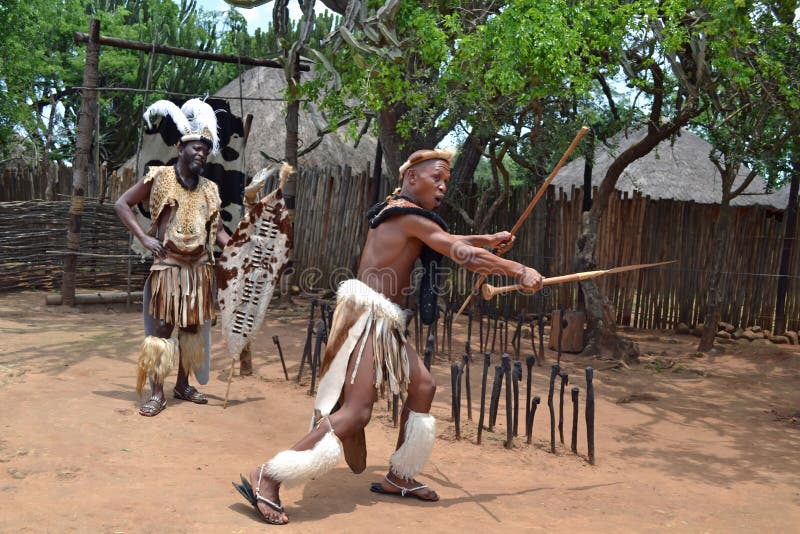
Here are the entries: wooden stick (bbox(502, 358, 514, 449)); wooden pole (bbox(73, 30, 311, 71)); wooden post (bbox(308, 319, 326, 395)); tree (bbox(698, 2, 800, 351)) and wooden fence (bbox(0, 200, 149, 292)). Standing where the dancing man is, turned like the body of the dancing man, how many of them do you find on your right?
0

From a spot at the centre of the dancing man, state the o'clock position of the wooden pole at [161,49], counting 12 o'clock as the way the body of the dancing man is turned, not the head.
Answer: The wooden pole is roughly at 8 o'clock from the dancing man.

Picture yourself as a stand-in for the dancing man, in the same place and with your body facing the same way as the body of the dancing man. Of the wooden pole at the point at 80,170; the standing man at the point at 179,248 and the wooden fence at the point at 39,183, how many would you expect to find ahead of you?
0

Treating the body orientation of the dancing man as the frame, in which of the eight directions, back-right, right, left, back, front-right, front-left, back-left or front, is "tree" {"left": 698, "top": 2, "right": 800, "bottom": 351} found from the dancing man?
front-left

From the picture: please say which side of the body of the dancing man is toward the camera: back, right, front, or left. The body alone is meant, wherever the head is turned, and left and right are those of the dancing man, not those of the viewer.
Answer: right

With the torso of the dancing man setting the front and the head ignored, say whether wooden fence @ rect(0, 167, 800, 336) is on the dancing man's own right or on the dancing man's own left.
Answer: on the dancing man's own left

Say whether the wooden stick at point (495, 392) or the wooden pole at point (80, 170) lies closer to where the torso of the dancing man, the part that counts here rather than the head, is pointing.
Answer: the wooden stick

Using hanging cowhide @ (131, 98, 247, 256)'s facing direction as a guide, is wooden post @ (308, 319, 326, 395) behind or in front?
in front

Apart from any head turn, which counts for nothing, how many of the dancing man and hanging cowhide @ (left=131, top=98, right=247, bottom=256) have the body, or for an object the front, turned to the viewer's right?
1

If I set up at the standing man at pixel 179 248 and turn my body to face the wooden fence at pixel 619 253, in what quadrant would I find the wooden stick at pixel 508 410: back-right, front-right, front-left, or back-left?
front-right

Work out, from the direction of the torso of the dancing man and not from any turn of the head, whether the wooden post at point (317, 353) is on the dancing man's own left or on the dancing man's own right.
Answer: on the dancing man's own left

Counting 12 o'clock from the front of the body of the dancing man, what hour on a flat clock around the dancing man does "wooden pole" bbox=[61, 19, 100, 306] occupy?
The wooden pole is roughly at 8 o'clock from the dancing man.

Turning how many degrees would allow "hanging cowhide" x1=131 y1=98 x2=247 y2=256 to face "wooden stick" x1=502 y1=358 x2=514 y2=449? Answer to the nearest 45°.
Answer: approximately 45° to its left

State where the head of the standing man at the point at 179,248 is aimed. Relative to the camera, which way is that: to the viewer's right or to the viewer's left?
to the viewer's right

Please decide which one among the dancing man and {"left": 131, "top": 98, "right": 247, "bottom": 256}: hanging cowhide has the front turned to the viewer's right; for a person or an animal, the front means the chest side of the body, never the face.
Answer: the dancing man

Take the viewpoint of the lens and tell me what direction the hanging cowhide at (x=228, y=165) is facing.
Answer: facing the viewer

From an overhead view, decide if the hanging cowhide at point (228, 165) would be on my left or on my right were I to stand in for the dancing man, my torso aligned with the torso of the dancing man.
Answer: on my left
